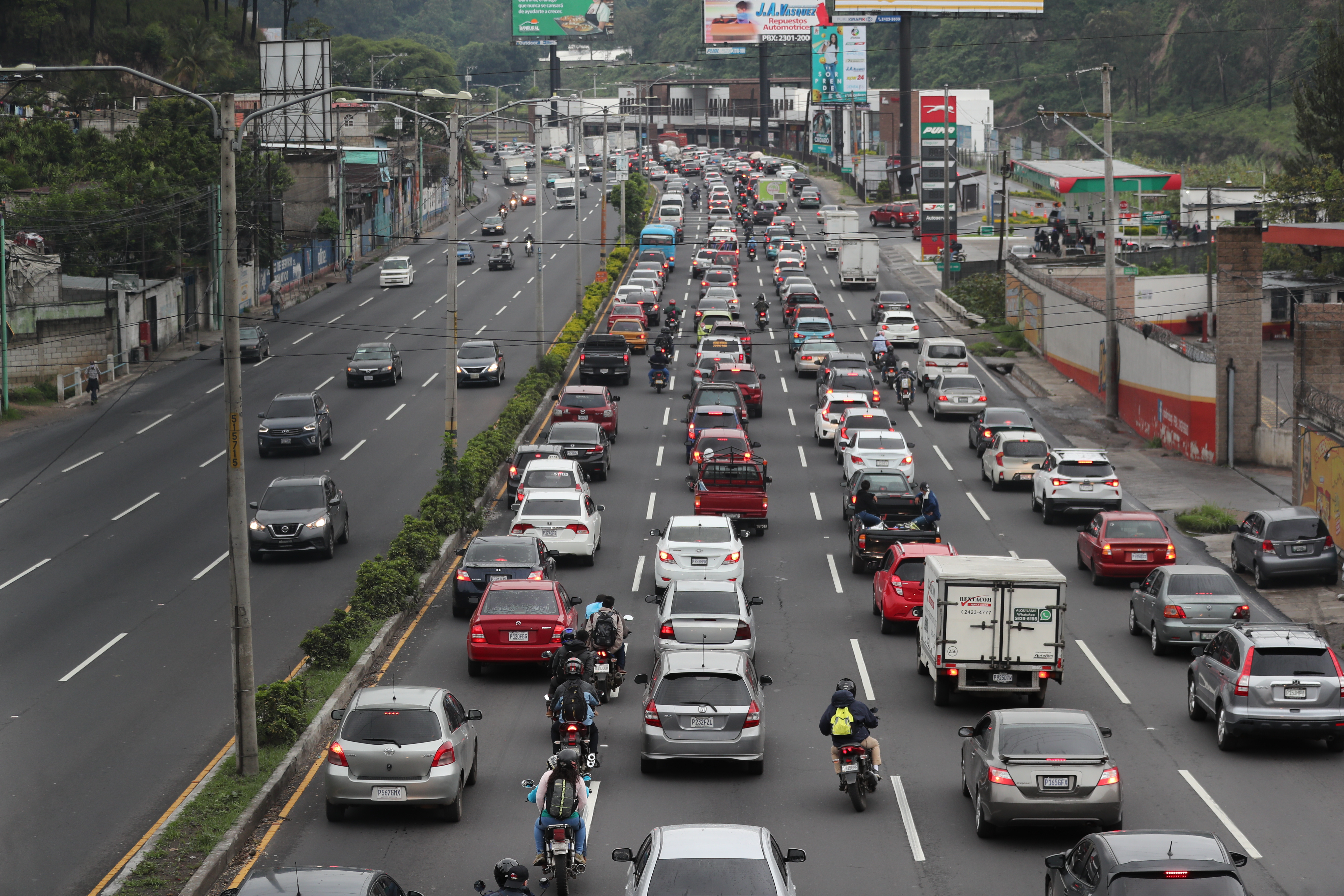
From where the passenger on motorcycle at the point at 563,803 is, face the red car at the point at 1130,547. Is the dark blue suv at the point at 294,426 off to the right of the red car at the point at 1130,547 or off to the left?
left

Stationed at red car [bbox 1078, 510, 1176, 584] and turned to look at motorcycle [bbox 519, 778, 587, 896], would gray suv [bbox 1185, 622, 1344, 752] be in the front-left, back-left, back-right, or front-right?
front-left

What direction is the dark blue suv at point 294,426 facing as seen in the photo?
toward the camera

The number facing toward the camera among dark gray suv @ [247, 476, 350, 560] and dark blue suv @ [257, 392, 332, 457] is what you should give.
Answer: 2

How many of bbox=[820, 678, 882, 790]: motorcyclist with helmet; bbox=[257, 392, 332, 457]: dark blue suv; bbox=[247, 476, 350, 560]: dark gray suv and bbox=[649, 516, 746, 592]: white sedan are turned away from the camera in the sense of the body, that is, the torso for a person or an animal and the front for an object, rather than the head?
2

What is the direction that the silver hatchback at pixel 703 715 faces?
away from the camera

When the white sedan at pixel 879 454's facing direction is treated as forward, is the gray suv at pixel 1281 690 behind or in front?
behind

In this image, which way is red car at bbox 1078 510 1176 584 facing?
away from the camera

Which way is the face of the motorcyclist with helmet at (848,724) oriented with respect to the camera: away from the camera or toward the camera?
away from the camera

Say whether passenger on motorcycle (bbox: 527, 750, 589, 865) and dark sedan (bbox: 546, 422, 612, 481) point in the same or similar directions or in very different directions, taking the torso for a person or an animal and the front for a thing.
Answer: same or similar directions

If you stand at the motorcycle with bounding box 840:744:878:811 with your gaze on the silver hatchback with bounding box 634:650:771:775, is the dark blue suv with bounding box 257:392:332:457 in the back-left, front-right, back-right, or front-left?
front-right

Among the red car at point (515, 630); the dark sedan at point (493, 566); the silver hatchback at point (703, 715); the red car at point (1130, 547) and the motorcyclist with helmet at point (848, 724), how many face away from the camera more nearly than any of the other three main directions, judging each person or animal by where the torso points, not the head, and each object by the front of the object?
5

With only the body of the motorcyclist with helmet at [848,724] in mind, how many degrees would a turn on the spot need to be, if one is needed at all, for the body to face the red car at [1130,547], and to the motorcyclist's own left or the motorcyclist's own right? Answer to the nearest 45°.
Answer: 0° — they already face it

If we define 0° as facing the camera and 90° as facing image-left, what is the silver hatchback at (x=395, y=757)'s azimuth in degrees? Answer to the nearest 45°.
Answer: approximately 180°

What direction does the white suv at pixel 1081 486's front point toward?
away from the camera

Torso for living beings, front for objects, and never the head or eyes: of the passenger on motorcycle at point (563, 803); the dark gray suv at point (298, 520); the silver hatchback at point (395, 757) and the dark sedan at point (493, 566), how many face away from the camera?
3

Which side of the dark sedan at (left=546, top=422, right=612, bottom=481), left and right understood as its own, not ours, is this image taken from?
back

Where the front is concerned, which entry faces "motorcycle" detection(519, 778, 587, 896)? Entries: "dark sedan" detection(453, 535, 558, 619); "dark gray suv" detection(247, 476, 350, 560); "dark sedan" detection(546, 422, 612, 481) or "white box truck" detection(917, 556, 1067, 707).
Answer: the dark gray suv

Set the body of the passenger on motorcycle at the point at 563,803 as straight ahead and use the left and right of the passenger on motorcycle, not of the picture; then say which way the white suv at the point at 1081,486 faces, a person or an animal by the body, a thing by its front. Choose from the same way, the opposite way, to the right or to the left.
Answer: the same way

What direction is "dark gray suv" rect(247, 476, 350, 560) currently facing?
toward the camera

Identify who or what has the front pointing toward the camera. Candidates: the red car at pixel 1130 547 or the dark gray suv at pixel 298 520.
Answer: the dark gray suv
